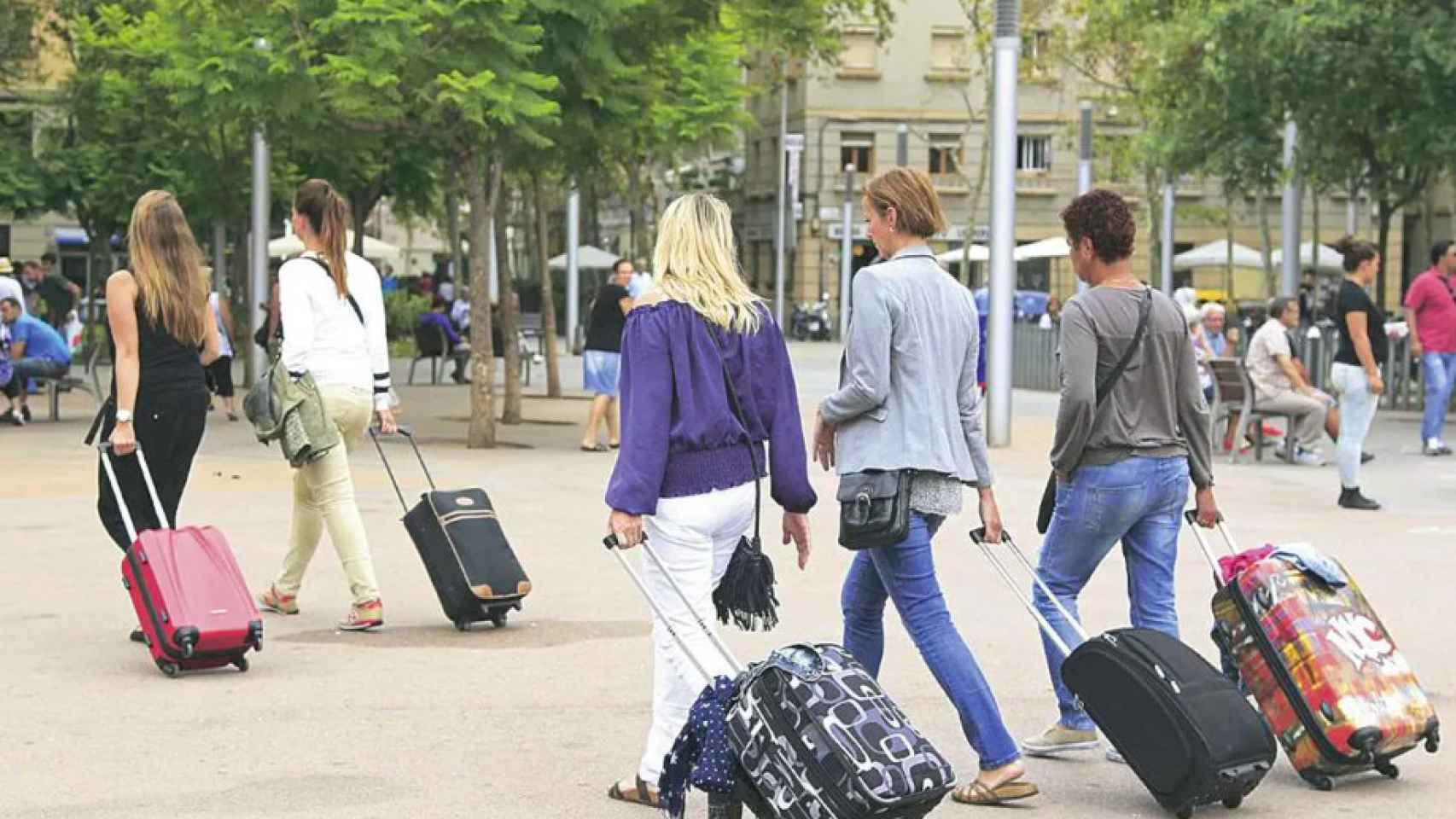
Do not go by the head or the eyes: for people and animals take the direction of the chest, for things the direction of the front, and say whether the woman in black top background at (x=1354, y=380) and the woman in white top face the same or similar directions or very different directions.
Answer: very different directions

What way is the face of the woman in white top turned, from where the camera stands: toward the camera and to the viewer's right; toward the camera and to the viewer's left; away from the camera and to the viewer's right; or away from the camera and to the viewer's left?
away from the camera and to the viewer's left

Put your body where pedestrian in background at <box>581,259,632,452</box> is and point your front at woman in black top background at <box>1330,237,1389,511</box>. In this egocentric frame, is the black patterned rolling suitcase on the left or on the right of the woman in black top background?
right

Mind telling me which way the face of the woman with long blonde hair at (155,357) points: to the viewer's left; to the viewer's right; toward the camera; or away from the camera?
away from the camera

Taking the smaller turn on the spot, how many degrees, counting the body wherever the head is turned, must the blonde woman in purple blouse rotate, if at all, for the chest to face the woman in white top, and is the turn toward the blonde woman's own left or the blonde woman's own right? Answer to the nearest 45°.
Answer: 0° — they already face them

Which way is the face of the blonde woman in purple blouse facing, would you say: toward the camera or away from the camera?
away from the camera

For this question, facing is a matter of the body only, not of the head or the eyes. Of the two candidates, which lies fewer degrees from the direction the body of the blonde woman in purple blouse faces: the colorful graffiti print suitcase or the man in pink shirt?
the man in pink shirt

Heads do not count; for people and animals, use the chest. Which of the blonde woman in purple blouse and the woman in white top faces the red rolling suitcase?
the blonde woman in purple blouse

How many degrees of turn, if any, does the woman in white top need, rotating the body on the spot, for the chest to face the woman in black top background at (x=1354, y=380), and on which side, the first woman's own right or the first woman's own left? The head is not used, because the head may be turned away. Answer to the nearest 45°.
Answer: approximately 90° to the first woman's own right
